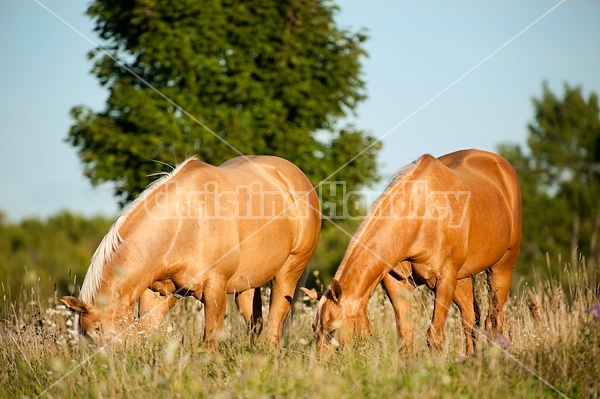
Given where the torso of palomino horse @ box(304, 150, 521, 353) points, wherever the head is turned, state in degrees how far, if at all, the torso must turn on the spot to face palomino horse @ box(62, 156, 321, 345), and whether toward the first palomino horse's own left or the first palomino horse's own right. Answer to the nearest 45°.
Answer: approximately 45° to the first palomino horse's own right

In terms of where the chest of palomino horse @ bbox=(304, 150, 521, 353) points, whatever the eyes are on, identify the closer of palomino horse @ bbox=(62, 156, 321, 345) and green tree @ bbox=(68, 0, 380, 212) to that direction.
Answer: the palomino horse

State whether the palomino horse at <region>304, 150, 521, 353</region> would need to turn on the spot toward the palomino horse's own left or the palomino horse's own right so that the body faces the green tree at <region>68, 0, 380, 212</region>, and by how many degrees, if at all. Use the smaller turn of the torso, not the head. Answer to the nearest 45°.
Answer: approximately 90° to the palomino horse's own right

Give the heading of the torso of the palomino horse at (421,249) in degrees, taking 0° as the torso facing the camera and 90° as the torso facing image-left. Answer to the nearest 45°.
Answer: approximately 45°
